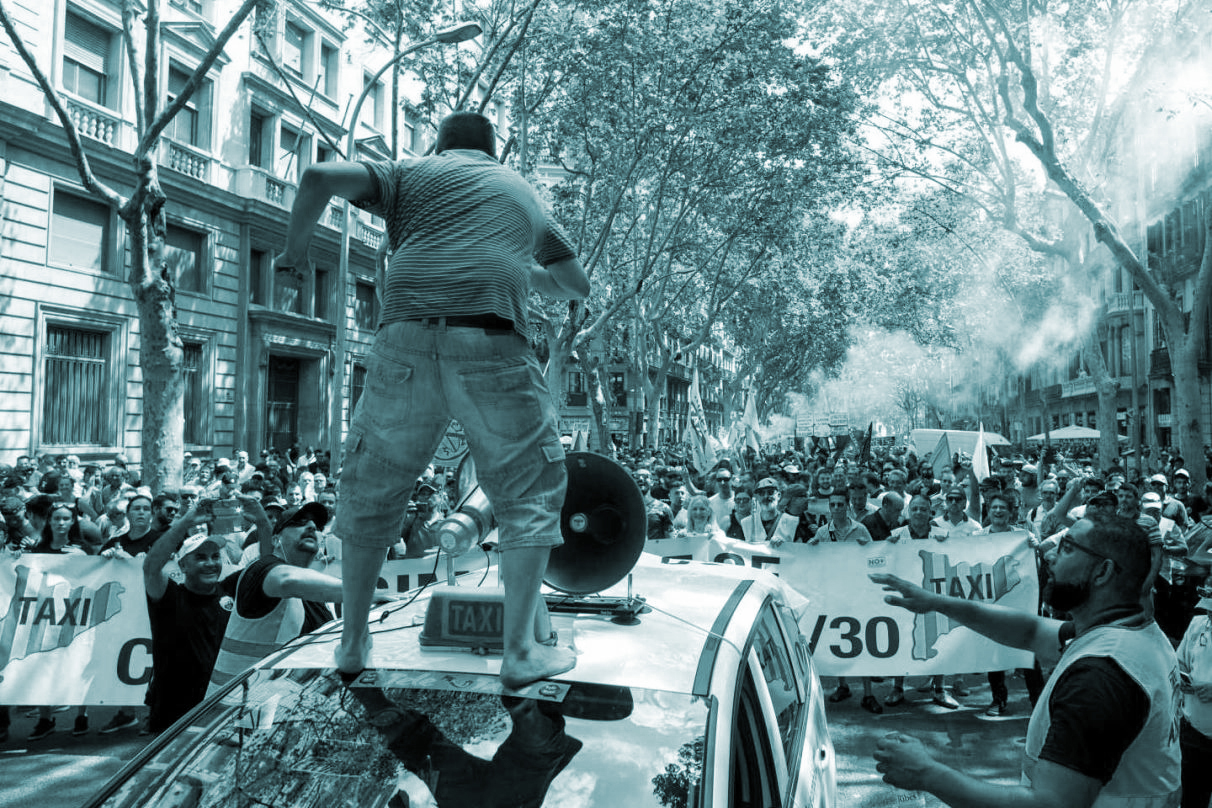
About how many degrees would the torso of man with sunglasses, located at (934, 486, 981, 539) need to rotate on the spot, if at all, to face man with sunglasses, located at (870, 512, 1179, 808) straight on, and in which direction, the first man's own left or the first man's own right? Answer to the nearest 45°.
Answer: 0° — they already face them

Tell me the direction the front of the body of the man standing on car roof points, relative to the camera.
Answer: away from the camera

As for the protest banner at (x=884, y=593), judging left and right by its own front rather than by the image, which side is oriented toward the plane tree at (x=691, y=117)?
back

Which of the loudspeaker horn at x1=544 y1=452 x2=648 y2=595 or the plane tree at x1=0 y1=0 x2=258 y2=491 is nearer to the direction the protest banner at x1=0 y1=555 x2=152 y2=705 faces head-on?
the loudspeaker horn

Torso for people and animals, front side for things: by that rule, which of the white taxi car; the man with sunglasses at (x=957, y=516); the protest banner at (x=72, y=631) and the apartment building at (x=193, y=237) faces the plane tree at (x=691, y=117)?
the apartment building

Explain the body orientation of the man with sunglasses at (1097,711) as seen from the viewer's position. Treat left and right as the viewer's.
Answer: facing to the left of the viewer

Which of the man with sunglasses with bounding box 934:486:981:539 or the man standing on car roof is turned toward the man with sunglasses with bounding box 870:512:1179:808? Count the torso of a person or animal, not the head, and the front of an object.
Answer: the man with sunglasses with bounding box 934:486:981:539

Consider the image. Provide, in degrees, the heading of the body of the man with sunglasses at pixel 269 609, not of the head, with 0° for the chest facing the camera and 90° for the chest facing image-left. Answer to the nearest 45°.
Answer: approximately 270°

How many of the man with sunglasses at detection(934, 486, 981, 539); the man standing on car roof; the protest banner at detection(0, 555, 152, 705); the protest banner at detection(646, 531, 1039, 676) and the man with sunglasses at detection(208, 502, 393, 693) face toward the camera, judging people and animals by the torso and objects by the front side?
3

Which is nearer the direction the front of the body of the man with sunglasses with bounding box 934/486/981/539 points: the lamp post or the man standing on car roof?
the man standing on car roof
